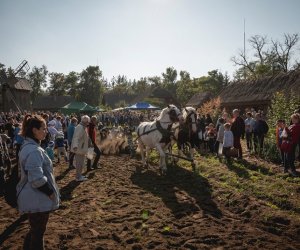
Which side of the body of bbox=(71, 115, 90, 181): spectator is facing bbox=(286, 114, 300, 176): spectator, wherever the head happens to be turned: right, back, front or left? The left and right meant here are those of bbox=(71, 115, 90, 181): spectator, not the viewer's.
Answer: front

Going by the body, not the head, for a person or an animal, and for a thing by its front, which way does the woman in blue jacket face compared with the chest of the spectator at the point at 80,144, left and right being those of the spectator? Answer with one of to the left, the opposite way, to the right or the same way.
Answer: the same way

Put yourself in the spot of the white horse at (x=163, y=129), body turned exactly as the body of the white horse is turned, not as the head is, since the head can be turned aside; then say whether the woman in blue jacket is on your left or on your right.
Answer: on your right

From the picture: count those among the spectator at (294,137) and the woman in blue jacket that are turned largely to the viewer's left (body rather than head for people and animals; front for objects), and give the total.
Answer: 1

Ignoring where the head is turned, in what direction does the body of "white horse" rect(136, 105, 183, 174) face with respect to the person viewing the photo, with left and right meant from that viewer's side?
facing the viewer and to the right of the viewer

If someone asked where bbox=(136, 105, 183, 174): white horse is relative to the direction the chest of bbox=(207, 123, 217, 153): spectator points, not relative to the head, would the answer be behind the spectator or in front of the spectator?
in front

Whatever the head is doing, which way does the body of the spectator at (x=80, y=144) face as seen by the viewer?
to the viewer's right

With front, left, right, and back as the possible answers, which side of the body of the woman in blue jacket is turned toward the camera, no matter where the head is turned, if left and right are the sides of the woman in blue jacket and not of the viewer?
right

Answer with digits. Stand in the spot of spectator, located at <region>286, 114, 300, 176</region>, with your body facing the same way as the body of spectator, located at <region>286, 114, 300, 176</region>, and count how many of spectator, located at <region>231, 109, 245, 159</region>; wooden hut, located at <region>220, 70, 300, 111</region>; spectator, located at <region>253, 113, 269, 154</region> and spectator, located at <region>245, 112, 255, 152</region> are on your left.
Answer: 0

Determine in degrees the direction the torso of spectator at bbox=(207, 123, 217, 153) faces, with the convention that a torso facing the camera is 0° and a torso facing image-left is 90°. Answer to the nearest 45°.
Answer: approximately 45°

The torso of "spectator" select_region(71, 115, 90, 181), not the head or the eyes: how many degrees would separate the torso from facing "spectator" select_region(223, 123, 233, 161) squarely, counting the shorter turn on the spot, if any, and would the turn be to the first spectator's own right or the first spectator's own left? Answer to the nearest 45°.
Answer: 0° — they already face them

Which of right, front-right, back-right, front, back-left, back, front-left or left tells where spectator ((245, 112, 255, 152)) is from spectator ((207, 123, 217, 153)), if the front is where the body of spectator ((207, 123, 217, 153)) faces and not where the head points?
back-left

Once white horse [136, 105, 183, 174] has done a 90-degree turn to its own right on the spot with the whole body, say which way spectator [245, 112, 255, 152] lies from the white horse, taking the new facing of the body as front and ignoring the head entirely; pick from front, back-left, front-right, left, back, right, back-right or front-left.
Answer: back

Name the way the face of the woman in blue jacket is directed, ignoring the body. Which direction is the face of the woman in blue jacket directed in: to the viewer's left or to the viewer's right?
to the viewer's right

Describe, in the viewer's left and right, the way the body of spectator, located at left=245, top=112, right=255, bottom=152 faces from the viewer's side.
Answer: facing the viewer and to the left of the viewer

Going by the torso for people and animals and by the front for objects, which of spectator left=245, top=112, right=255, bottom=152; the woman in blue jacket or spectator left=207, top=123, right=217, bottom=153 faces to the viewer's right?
the woman in blue jacket

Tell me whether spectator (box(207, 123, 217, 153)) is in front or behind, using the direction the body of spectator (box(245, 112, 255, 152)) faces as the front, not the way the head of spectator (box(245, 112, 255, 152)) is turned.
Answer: in front
